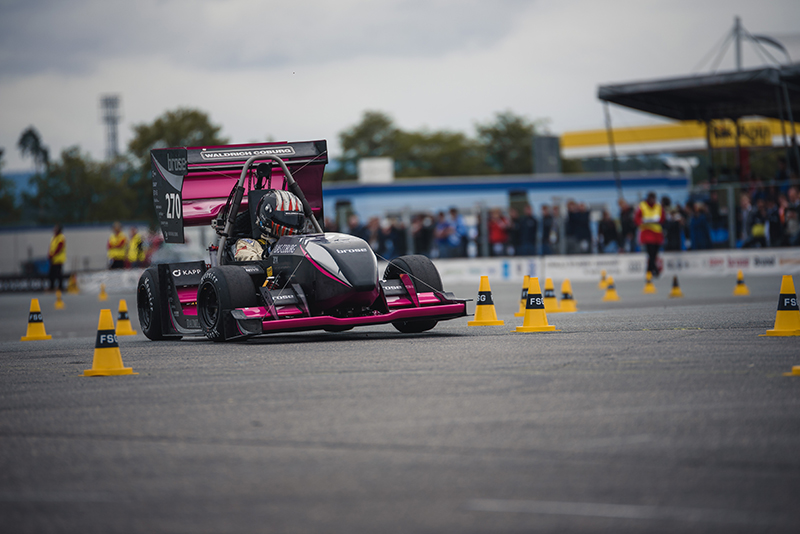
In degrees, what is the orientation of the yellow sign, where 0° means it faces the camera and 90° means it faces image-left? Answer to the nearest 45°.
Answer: approximately 0°

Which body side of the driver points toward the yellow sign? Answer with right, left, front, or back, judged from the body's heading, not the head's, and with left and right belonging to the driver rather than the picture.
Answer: left

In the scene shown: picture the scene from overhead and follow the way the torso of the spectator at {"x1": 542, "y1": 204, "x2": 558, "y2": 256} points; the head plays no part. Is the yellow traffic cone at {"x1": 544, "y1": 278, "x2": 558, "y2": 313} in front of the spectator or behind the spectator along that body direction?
in front

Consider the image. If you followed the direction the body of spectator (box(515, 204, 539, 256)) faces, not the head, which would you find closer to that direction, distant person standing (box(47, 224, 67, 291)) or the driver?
the driver

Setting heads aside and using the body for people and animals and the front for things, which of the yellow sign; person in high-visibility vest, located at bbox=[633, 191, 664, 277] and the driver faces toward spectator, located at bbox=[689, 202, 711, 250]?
the yellow sign

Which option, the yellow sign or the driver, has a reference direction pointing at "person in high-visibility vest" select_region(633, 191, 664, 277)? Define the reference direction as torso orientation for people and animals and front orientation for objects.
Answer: the yellow sign

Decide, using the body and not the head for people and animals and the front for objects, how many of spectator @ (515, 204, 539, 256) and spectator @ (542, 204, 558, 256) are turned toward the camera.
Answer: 2

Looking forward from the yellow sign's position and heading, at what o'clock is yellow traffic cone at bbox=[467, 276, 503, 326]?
The yellow traffic cone is roughly at 12 o'clock from the yellow sign.

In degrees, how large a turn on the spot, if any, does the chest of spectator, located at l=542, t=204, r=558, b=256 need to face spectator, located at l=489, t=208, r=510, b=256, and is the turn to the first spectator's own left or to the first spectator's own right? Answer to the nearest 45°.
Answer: approximately 90° to the first spectator's own right

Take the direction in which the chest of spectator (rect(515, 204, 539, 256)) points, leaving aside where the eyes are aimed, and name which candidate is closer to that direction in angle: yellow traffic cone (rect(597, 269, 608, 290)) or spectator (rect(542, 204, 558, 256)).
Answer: the yellow traffic cone

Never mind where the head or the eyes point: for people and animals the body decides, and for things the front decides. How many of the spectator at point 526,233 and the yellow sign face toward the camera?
2

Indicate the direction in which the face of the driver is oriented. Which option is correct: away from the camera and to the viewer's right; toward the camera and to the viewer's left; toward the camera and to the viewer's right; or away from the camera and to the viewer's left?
toward the camera and to the viewer's right

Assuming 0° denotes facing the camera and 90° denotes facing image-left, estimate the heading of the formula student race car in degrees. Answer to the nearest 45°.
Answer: approximately 315°

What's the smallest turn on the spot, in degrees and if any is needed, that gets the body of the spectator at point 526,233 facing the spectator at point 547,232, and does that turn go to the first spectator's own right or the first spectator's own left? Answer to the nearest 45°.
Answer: approximately 90° to the first spectator's own left

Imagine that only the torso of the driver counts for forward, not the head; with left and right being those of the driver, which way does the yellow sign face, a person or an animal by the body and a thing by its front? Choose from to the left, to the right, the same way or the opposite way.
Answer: to the right

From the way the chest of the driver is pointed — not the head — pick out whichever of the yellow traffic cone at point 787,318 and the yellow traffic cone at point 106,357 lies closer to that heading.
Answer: the yellow traffic cone at point 787,318

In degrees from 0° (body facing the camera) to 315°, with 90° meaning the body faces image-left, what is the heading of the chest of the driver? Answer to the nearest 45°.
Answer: approximately 315°

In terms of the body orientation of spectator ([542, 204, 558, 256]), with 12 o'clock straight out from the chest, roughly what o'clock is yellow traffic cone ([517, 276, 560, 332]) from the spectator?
The yellow traffic cone is roughly at 12 o'clock from the spectator.
